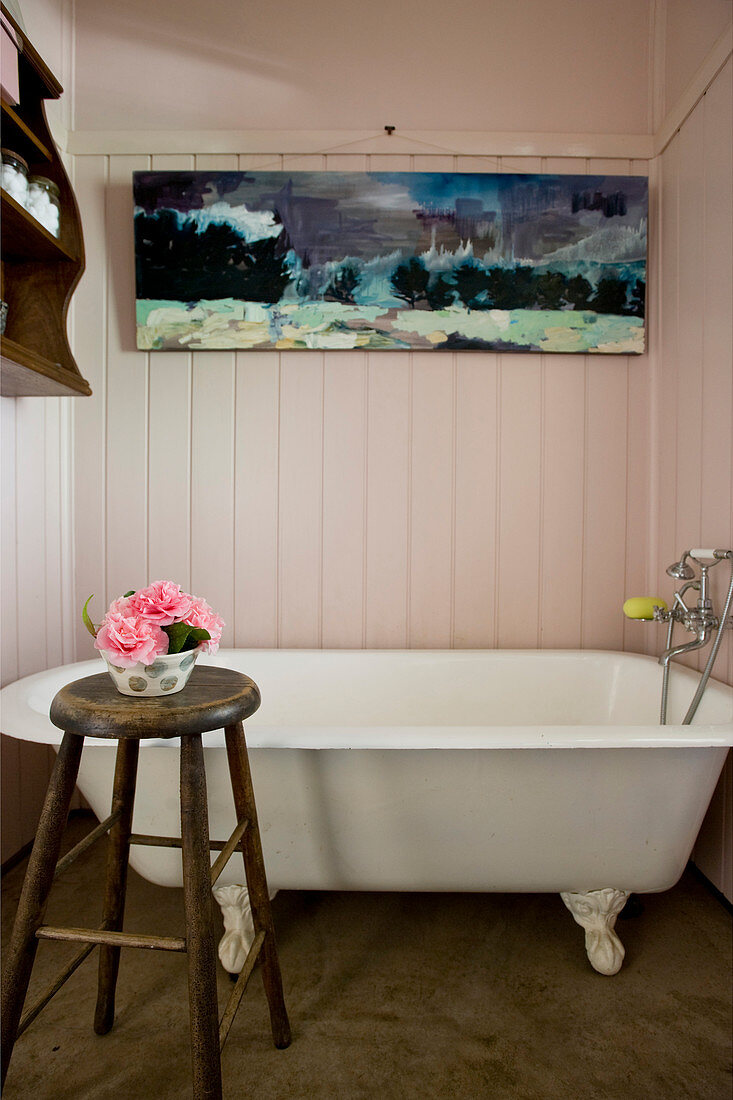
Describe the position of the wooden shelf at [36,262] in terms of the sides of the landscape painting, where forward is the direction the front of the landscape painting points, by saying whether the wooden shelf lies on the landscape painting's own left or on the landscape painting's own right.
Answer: on the landscape painting's own right

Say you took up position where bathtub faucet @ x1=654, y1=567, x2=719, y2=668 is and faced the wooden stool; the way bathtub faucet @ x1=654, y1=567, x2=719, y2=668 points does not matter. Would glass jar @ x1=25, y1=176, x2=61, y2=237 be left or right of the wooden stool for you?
right

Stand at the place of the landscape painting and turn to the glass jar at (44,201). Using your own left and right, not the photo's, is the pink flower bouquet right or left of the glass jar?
left

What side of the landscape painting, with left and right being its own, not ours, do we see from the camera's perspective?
front

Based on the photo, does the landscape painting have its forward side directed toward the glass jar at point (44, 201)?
no

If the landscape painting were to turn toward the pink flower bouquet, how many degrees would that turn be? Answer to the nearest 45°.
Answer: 0° — it already faces it

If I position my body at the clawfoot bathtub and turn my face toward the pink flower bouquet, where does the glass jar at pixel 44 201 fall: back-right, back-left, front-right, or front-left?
front-right

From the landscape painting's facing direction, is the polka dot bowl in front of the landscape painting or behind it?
in front

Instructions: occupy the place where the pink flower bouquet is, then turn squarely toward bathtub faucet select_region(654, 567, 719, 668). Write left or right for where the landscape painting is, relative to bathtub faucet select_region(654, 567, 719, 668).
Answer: left

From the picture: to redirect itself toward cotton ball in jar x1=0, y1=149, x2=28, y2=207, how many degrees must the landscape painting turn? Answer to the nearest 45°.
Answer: approximately 45° to its right

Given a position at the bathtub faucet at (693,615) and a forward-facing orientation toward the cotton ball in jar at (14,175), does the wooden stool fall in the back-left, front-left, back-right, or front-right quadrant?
front-left

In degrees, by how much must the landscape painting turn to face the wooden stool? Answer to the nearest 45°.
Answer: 0° — it already faces it
